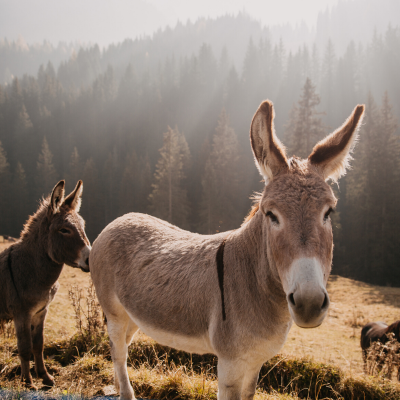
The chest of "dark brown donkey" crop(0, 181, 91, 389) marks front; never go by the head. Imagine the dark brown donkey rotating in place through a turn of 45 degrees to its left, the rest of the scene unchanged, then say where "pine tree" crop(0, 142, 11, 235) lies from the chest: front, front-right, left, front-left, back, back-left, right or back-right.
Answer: left

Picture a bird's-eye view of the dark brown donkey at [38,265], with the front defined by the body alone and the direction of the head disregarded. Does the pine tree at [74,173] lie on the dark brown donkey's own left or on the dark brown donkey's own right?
on the dark brown donkey's own left

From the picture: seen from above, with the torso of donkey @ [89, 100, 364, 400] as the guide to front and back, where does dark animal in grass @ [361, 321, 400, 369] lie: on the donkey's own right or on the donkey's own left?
on the donkey's own left

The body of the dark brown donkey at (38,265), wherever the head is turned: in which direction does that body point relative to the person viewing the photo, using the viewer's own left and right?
facing the viewer and to the right of the viewer

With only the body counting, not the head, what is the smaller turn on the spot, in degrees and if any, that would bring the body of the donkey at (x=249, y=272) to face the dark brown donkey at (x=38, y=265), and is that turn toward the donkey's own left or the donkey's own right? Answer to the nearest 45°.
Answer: approximately 180°

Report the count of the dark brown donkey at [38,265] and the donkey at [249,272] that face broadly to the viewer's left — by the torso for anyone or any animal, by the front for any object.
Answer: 0

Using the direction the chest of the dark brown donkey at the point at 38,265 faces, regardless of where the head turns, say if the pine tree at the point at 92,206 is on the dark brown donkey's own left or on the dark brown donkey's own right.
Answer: on the dark brown donkey's own left
